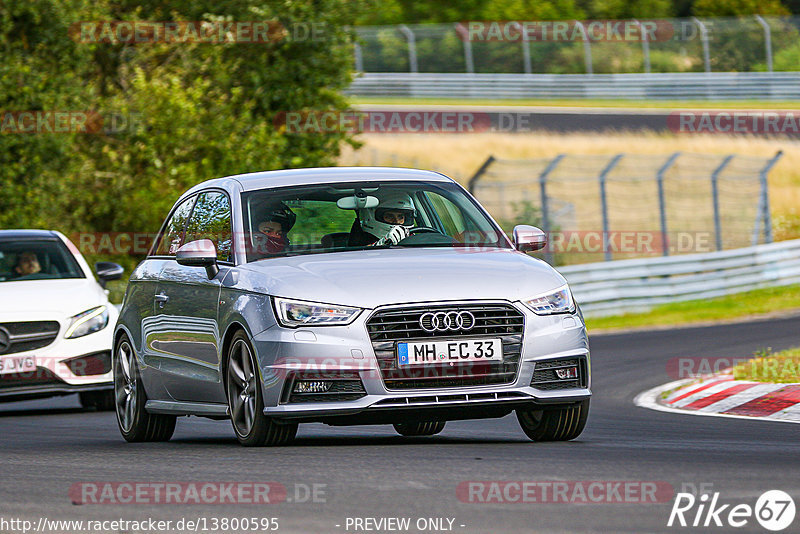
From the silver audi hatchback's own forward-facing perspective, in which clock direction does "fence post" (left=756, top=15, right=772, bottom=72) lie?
The fence post is roughly at 8 o'clock from the silver audi hatchback.

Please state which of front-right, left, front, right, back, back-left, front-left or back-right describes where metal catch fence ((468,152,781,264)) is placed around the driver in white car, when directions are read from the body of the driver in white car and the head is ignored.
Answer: back-left

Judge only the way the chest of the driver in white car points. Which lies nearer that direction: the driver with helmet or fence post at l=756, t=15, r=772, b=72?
the driver with helmet

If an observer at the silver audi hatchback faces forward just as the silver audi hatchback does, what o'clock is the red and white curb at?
The red and white curb is roughly at 9 o'clock from the silver audi hatchback.

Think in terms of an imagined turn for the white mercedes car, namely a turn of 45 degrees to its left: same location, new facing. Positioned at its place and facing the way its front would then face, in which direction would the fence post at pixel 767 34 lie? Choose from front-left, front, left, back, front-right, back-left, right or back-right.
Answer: left

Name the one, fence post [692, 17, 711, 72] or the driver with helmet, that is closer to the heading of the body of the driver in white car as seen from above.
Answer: the driver with helmet

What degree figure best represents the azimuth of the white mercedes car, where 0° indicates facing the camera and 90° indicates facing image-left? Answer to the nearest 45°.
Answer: approximately 0°

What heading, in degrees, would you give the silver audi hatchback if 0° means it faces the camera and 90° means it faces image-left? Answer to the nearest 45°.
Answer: approximately 315°

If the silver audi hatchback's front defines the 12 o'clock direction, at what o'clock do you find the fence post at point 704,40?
The fence post is roughly at 8 o'clock from the silver audi hatchback.

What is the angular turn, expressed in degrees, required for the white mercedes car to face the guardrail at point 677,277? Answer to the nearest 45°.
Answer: approximately 135° to its left
